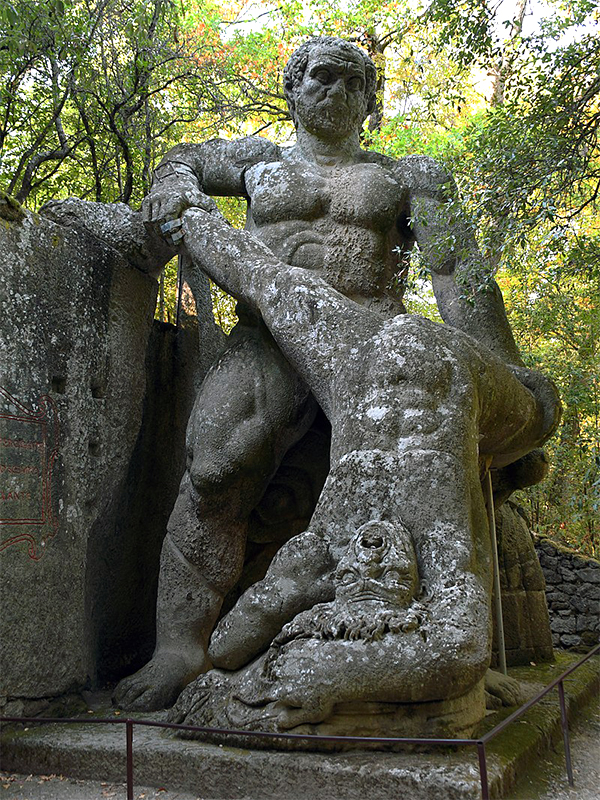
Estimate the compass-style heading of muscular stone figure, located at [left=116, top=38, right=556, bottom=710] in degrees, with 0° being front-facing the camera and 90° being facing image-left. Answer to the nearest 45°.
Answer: approximately 0°
